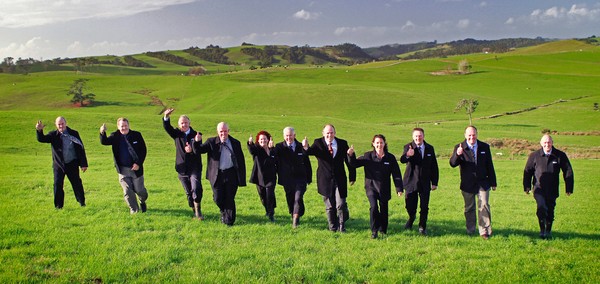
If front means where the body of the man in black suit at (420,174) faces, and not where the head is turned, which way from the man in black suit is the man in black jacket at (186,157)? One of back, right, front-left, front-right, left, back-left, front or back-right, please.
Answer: right

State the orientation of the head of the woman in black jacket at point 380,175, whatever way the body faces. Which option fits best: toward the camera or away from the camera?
toward the camera

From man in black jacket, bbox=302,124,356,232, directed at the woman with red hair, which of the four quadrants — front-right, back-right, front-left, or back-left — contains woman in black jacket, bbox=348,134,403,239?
back-right

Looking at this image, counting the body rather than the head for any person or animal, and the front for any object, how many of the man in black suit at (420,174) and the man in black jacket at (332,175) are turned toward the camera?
2

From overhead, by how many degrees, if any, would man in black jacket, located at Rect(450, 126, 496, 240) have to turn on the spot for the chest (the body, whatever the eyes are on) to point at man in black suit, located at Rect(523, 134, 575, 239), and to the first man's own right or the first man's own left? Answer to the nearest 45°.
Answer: approximately 90° to the first man's own left

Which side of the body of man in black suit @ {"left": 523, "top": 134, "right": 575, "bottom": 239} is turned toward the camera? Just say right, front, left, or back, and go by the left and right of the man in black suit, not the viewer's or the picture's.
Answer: front

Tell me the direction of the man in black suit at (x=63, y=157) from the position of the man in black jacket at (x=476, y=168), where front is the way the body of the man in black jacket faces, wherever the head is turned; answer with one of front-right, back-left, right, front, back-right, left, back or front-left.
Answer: right

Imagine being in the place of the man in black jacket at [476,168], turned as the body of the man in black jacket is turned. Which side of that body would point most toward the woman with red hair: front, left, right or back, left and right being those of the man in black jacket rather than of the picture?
right

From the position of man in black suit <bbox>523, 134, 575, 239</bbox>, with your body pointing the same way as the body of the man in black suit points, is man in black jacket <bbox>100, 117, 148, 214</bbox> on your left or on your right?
on your right

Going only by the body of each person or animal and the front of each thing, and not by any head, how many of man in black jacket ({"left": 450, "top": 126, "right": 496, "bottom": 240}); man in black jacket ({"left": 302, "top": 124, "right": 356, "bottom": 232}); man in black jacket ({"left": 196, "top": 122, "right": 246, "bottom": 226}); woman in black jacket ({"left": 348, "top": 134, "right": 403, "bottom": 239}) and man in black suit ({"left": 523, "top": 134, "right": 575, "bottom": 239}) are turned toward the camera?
5

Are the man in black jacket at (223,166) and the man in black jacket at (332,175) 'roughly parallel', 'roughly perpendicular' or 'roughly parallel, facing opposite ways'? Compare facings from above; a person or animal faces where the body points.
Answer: roughly parallel

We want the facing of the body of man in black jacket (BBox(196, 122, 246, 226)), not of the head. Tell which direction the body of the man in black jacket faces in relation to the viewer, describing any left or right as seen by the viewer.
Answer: facing the viewer

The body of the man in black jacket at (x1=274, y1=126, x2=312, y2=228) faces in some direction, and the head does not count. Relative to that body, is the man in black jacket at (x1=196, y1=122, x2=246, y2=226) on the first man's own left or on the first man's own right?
on the first man's own right

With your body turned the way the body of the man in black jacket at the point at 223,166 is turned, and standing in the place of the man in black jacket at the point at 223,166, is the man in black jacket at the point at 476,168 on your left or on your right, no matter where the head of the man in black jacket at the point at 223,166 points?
on your left

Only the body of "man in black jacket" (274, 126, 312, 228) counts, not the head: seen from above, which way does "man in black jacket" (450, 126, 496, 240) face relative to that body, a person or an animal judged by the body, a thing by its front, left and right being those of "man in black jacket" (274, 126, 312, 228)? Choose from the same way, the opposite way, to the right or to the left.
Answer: the same way

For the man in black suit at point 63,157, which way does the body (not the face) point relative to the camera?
toward the camera

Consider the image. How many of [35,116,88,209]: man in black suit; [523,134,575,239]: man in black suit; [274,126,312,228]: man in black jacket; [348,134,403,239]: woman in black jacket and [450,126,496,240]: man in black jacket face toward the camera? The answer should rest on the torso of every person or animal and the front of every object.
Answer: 5
